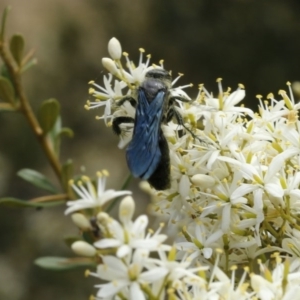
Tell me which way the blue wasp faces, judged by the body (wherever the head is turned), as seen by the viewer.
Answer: away from the camera
